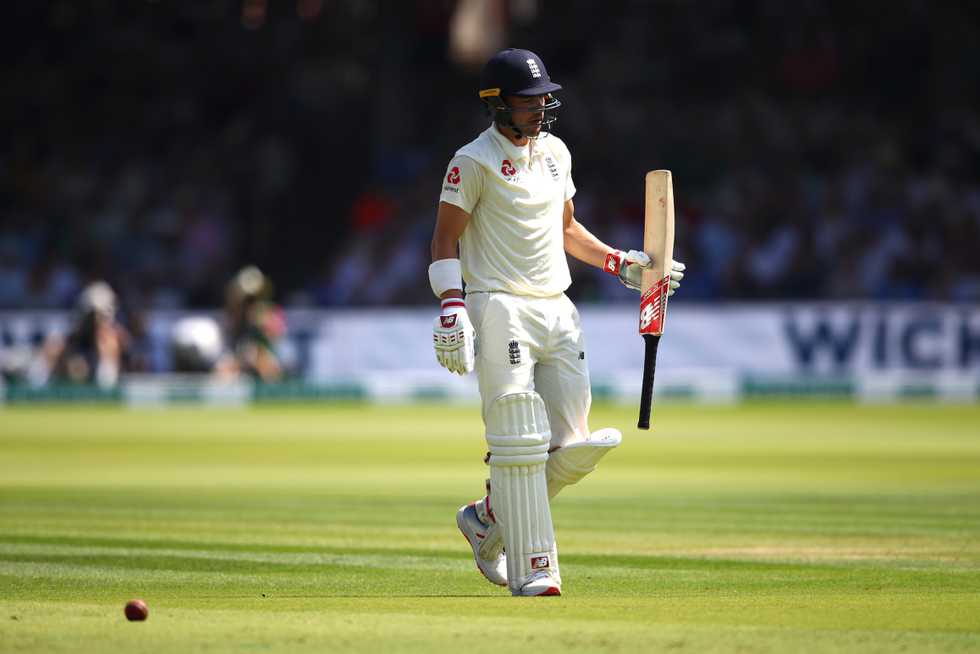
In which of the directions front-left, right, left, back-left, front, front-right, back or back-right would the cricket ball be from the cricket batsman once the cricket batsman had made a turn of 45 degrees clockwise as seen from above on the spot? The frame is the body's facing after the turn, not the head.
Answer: front-right

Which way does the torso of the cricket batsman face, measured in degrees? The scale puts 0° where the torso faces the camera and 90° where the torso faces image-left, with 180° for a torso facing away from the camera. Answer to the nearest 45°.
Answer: approximately 315°
